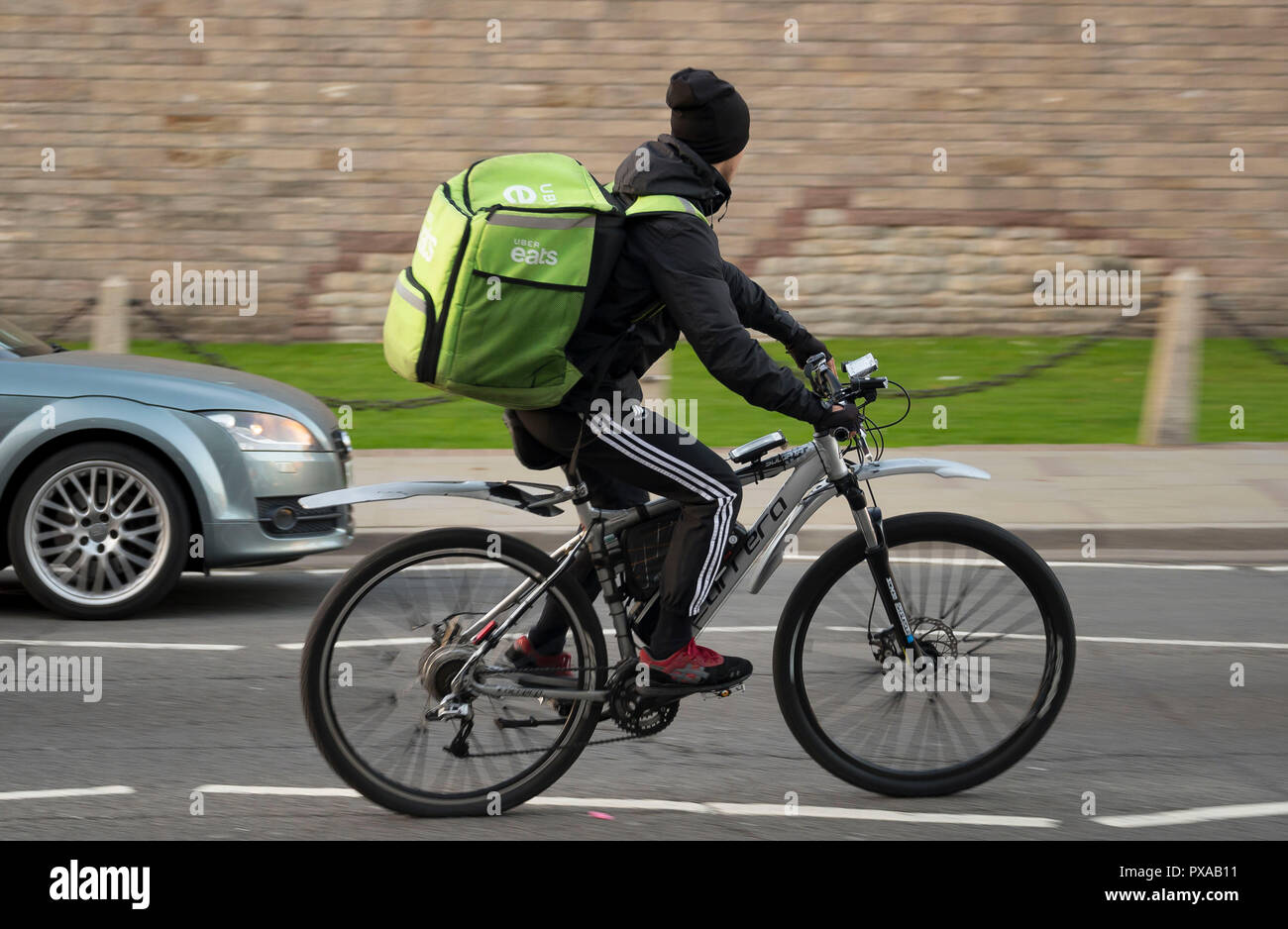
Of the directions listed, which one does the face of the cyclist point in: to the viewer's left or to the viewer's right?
to the viewer's right

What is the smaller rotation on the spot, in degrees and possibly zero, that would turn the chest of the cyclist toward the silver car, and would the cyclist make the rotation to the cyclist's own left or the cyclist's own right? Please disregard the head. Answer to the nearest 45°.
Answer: approximately 135° to the cyclist's own left

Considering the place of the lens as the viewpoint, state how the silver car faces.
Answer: facing to the right of the viewer

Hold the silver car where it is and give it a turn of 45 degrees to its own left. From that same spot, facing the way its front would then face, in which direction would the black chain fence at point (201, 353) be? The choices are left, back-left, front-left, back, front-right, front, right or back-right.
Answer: front-left

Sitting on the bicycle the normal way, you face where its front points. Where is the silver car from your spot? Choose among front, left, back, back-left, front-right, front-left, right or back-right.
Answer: back-left

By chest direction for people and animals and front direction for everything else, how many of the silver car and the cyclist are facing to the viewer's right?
2

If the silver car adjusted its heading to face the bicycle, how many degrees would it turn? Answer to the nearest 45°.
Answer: approximately 45° to its right

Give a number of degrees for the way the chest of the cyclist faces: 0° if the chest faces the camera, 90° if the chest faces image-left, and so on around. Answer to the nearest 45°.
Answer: approximately 270°

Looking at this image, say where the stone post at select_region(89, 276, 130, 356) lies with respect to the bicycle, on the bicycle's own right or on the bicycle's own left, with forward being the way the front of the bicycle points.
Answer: on the bicycle's own left

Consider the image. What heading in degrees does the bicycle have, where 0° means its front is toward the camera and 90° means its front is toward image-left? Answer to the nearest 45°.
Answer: approximately 270°

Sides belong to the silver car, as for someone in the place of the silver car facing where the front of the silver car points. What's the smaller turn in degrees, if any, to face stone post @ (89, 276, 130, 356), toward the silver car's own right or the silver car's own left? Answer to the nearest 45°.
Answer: approximately 90° to the silver car's own left

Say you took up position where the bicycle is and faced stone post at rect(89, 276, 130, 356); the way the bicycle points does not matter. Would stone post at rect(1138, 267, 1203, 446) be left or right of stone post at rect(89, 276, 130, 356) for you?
right
